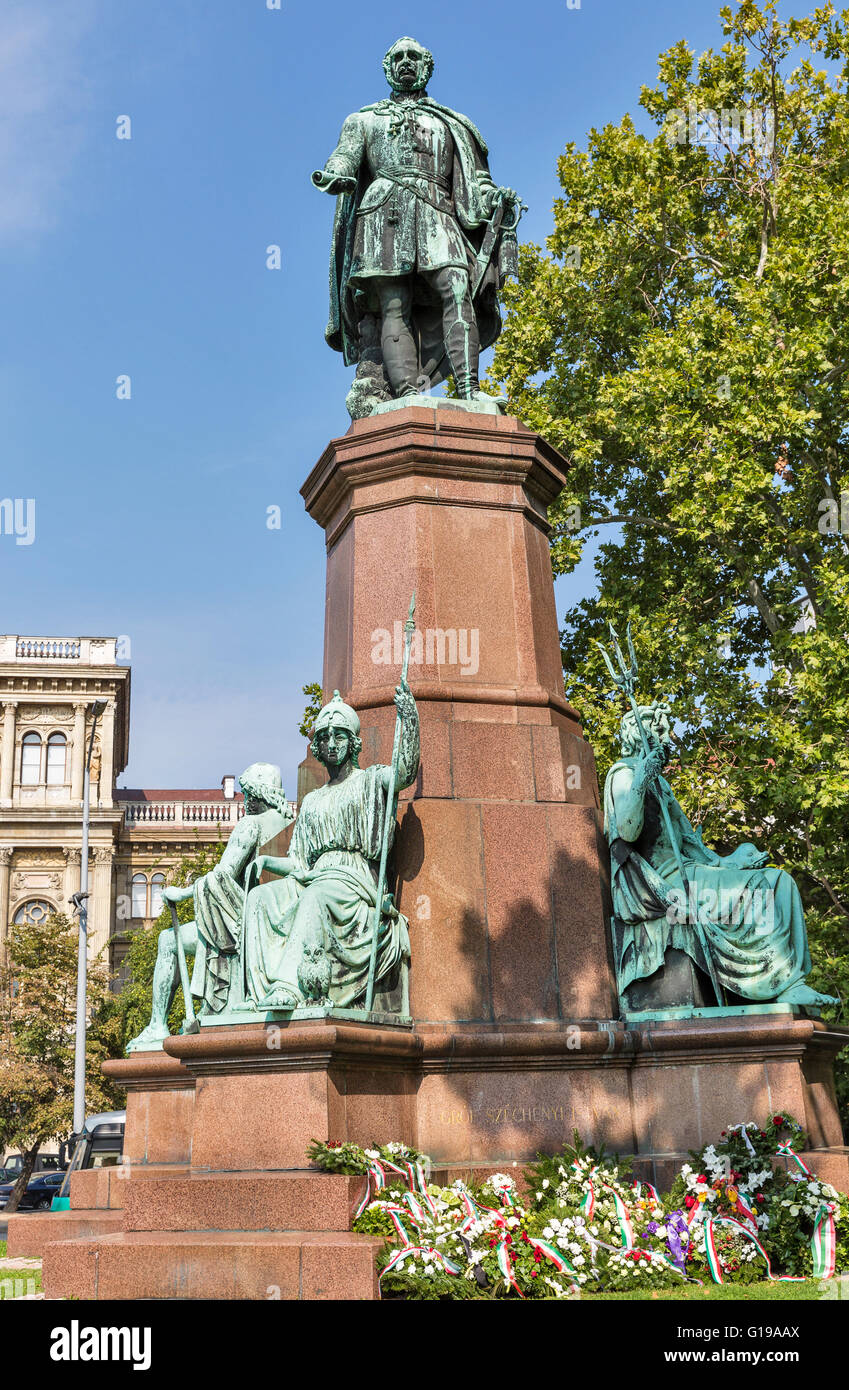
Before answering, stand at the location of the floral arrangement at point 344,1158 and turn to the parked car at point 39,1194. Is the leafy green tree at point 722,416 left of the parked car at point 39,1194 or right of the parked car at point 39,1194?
right

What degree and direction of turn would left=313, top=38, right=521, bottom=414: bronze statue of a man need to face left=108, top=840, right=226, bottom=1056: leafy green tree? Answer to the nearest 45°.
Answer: approximately 180°

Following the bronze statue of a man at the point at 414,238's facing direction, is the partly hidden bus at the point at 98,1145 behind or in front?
behind

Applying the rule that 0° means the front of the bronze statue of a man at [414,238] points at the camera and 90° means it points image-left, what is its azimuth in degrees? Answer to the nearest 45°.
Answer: approximately 0°
